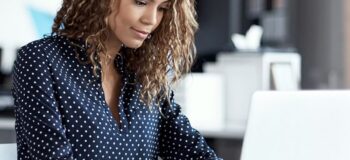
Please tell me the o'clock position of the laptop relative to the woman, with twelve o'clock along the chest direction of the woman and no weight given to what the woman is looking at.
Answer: The laptop is roughly at 11 o'clock from the woman.

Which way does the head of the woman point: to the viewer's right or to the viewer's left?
to the viewer's right

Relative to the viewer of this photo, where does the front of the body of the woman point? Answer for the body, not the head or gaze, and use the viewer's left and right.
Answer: facing the viewer and to the right of the viewer
